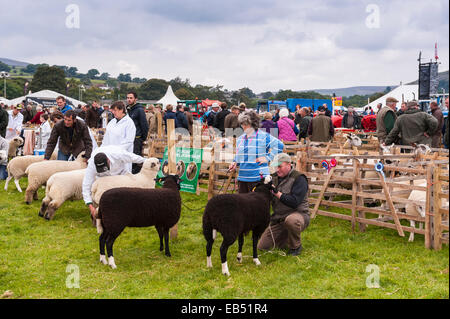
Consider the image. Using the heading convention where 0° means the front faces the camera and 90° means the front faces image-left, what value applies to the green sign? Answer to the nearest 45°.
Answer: approximately 0°

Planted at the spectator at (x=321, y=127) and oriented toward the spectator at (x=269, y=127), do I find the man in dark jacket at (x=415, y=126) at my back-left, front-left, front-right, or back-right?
back-left

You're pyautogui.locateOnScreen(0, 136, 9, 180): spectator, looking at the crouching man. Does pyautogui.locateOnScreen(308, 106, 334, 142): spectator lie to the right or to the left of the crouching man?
left

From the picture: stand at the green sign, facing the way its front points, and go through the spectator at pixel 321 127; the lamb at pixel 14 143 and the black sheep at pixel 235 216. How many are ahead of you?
1
